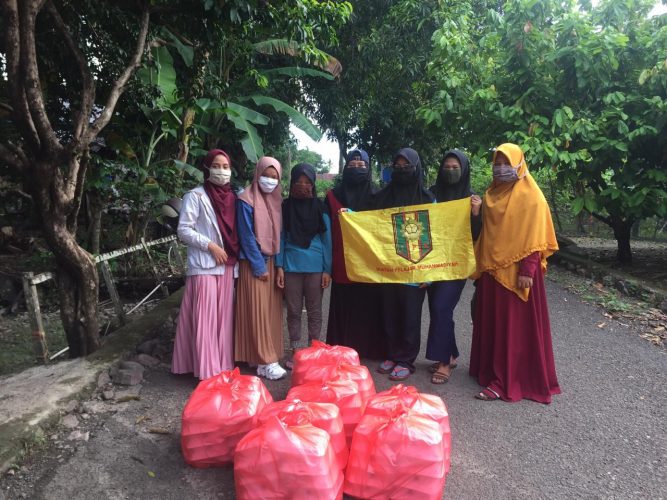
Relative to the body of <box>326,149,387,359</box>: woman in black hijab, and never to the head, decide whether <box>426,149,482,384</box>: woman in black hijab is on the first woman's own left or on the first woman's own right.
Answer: on the first woman's own left

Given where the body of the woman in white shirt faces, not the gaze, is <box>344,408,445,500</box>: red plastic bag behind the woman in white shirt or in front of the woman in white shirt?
in front

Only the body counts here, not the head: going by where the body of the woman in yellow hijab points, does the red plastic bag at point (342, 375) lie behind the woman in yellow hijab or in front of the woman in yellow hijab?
in front

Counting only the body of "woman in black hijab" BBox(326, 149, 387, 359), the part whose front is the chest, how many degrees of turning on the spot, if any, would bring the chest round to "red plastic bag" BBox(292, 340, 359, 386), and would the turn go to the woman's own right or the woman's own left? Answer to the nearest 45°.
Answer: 0° — they already face it

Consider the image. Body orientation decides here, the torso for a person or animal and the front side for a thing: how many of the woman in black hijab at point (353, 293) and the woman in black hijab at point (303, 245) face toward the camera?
2
